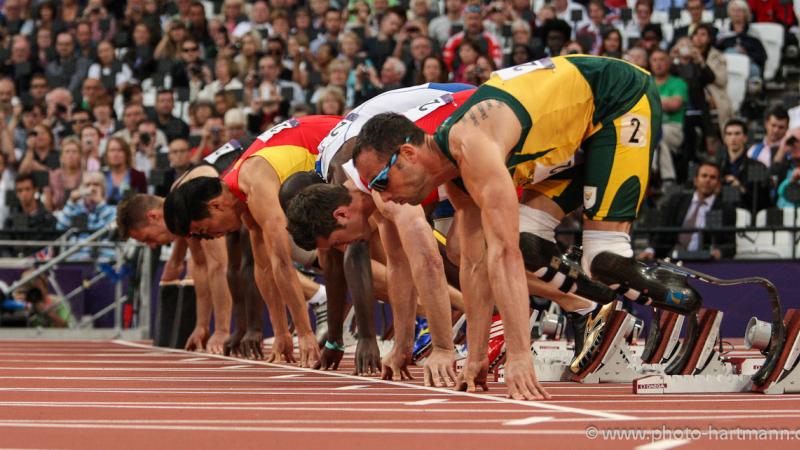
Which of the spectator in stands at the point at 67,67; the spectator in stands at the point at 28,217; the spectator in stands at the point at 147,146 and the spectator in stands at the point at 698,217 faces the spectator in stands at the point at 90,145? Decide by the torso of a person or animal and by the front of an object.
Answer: the spectator in stands at the point at 67,67

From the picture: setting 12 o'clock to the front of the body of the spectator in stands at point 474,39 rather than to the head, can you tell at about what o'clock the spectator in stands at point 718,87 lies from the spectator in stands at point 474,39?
the spectator in stands at point 718,87 is roughly at 10 o'clock from the spectator in stands at point 474,39.

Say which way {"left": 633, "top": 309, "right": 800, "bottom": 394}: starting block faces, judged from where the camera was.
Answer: facing to the left of the viewer

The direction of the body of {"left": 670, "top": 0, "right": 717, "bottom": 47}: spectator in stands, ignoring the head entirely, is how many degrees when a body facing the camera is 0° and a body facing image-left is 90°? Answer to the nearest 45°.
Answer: approximately 0°

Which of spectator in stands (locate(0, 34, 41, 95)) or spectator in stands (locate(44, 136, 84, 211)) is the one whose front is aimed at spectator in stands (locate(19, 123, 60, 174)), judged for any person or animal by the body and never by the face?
spectator in stands (locate(0, 34, 41, 95))

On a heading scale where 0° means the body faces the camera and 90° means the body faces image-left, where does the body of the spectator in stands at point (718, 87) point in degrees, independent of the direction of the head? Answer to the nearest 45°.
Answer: approximately 45°

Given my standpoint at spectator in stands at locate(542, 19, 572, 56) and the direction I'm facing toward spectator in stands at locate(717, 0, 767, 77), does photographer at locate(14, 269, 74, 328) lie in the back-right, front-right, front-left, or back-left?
back-right

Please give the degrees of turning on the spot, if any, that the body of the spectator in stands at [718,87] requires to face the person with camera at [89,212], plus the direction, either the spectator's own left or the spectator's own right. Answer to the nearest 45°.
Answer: approximately 45° to the spectator's own right

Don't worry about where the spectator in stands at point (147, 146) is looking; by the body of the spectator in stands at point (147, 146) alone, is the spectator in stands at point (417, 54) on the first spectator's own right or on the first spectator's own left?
on the first spectator's own left
